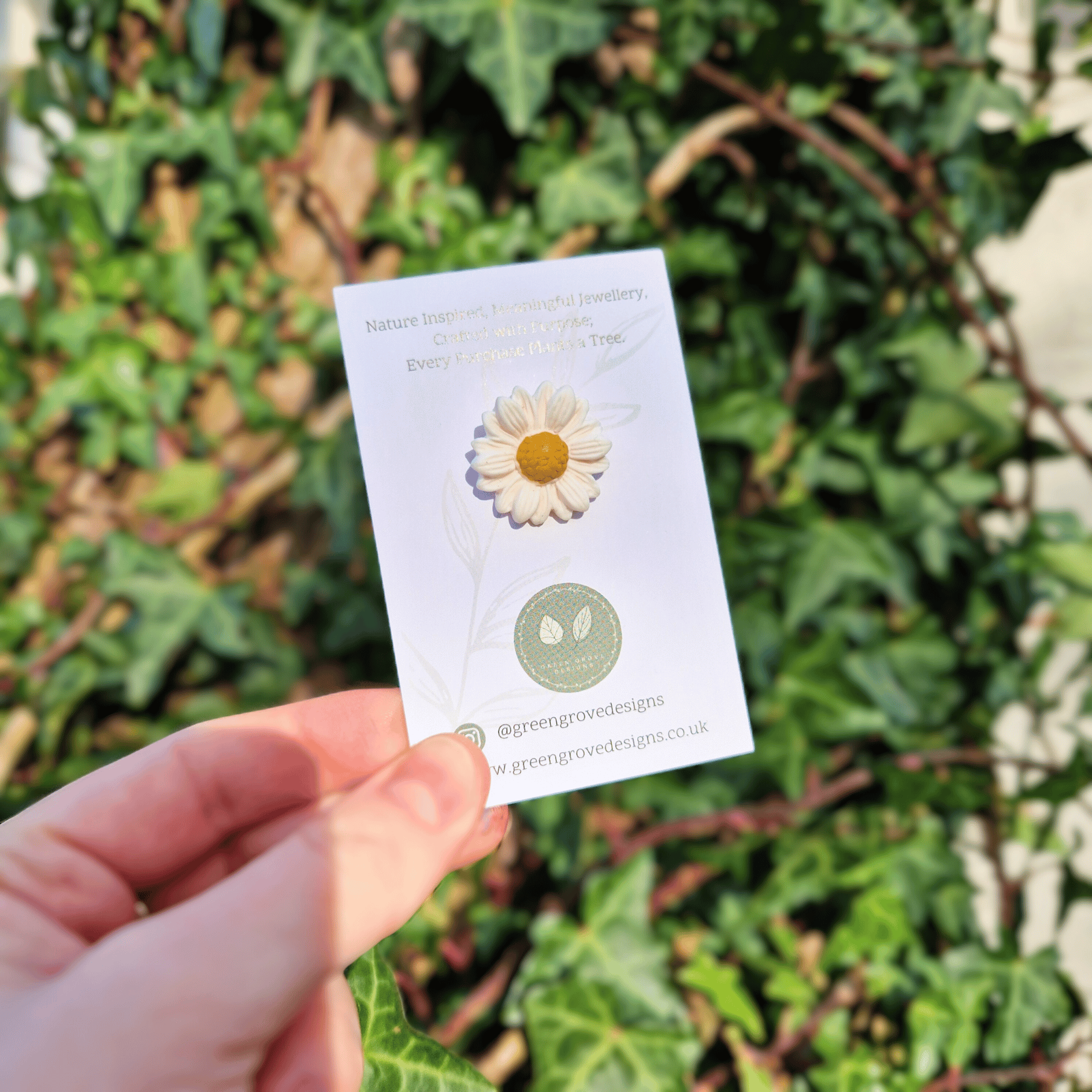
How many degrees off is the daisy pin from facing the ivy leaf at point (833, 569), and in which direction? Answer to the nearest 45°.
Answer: approximately 135° to its left

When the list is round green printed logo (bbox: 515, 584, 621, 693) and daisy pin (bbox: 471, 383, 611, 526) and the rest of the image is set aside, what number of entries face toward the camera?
2

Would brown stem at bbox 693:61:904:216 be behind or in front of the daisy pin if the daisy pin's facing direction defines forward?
behind
